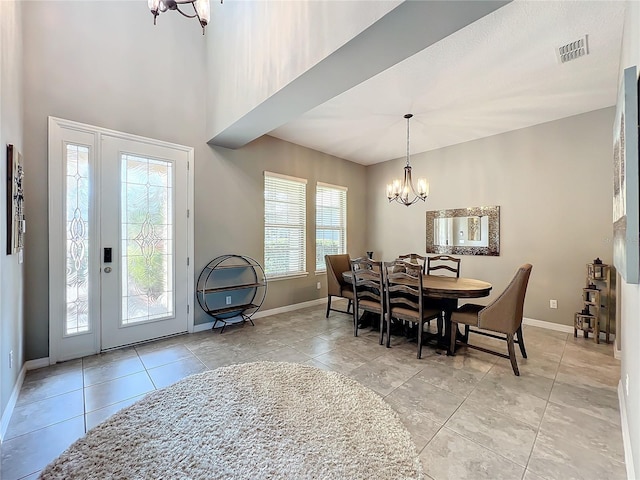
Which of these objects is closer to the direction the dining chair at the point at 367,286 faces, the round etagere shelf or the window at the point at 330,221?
the window

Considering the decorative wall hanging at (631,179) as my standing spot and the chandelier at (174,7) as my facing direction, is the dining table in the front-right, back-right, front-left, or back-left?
front-right

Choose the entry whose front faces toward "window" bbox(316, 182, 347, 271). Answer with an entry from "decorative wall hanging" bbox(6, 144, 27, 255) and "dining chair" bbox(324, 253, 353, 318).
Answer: the decorative wall hanging

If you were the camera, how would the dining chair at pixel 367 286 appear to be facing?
facing away from the viewer and to the right of the viewer

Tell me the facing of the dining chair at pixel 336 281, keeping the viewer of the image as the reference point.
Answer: facing the viewer and to the right of the viewer

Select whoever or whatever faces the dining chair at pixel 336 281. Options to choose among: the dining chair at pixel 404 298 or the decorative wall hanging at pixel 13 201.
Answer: the decorative wall hanging

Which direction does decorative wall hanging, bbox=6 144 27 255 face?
to the viewer's right

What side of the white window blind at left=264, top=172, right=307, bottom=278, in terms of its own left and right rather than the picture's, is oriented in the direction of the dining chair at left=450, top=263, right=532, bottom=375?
front

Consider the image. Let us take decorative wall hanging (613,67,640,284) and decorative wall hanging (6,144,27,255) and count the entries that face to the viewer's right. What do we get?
1

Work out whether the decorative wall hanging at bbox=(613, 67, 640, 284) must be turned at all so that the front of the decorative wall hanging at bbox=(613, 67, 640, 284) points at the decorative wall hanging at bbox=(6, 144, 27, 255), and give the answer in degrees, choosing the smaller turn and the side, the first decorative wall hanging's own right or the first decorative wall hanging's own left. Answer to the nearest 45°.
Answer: approximately 45° to the first decorative wall hanging's own left

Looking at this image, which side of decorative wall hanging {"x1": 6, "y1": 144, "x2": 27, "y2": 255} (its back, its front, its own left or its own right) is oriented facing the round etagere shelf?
front

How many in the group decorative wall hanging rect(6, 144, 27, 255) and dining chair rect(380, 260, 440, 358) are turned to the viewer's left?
0

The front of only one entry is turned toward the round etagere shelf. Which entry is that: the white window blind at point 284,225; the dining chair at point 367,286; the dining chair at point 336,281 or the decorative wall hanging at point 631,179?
the decorative wall hanging

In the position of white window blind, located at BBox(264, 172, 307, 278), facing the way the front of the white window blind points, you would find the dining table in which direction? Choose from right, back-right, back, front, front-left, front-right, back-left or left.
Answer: front
